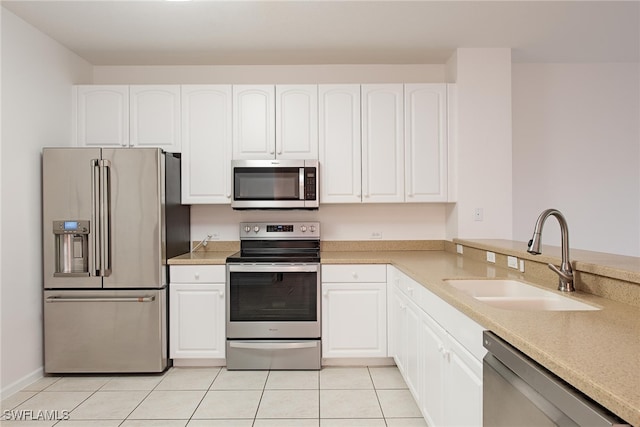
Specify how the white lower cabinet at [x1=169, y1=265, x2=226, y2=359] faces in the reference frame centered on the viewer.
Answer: facing the viewer

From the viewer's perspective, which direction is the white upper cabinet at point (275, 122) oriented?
toward the camera

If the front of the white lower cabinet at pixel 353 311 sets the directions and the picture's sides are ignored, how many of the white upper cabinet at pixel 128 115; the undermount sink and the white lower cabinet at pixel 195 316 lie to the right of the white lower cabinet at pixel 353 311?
2

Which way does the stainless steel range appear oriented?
toward the camera

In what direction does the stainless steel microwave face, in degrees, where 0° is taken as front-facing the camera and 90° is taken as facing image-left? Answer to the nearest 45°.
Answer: approximately 0°

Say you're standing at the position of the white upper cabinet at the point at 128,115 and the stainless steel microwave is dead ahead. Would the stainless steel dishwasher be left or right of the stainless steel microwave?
right

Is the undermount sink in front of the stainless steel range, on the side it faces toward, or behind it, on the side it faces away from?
in front

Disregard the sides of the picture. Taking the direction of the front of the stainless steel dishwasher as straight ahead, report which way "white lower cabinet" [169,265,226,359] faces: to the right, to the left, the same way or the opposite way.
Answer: to the left

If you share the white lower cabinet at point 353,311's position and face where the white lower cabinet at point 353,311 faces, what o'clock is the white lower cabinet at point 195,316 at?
the white lower cabinet at point 195,316 is roughly at 3 o'clock from the white lower cabinet at point 353,311.

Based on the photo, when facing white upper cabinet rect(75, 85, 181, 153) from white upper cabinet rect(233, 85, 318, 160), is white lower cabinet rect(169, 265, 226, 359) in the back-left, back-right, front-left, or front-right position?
front-left

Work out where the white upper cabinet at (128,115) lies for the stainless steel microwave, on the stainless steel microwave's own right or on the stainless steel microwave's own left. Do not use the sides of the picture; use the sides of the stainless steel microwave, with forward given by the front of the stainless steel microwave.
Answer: on the stainless steel microwave's own right
